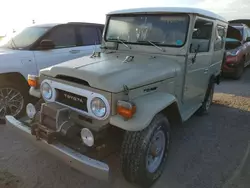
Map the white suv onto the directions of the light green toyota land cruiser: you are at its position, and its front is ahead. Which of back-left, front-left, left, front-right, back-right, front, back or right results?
right

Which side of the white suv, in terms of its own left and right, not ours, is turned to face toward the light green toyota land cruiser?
left

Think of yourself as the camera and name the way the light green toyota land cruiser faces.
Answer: facing the viewer and to the left of the viewer

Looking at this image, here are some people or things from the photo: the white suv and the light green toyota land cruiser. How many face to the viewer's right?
0

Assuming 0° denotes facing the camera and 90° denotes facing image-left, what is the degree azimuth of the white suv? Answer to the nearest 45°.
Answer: approximately 45°
